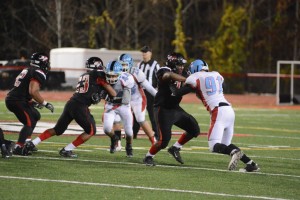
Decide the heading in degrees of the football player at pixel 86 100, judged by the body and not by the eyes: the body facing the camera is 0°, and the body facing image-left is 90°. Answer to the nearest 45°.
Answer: approximately 225°

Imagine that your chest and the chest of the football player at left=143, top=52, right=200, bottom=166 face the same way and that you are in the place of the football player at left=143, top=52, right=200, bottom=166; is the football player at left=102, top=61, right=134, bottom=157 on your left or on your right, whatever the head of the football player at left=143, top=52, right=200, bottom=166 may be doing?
on your left

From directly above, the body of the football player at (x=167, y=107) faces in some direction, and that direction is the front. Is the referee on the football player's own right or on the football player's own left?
on the football player's own left

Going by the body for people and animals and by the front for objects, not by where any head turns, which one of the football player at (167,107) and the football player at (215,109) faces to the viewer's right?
the football player at (167,107)

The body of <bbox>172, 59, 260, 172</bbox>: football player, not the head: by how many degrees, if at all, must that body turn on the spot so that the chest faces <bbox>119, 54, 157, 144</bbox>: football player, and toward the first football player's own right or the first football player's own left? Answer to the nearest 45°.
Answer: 0° — they already face them

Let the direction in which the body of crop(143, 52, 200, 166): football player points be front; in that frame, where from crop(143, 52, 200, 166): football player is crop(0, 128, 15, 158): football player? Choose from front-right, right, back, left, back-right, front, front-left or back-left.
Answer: back

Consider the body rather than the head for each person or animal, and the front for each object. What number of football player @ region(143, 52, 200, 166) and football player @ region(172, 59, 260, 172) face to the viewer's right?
1

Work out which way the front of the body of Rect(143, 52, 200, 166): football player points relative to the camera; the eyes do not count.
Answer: to the viewer's right

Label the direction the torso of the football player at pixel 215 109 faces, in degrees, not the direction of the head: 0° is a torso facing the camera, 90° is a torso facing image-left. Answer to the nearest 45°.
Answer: approximately 135°

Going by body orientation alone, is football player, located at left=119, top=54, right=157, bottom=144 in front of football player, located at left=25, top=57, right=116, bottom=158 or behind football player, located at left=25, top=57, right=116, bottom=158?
in front

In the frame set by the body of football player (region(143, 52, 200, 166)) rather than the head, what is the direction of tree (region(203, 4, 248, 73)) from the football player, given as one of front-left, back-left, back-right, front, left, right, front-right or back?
left
